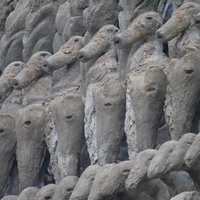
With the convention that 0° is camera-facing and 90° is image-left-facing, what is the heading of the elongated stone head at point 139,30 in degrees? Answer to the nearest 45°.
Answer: approximately 90°

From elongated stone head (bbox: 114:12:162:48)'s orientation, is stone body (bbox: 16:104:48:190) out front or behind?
out front
